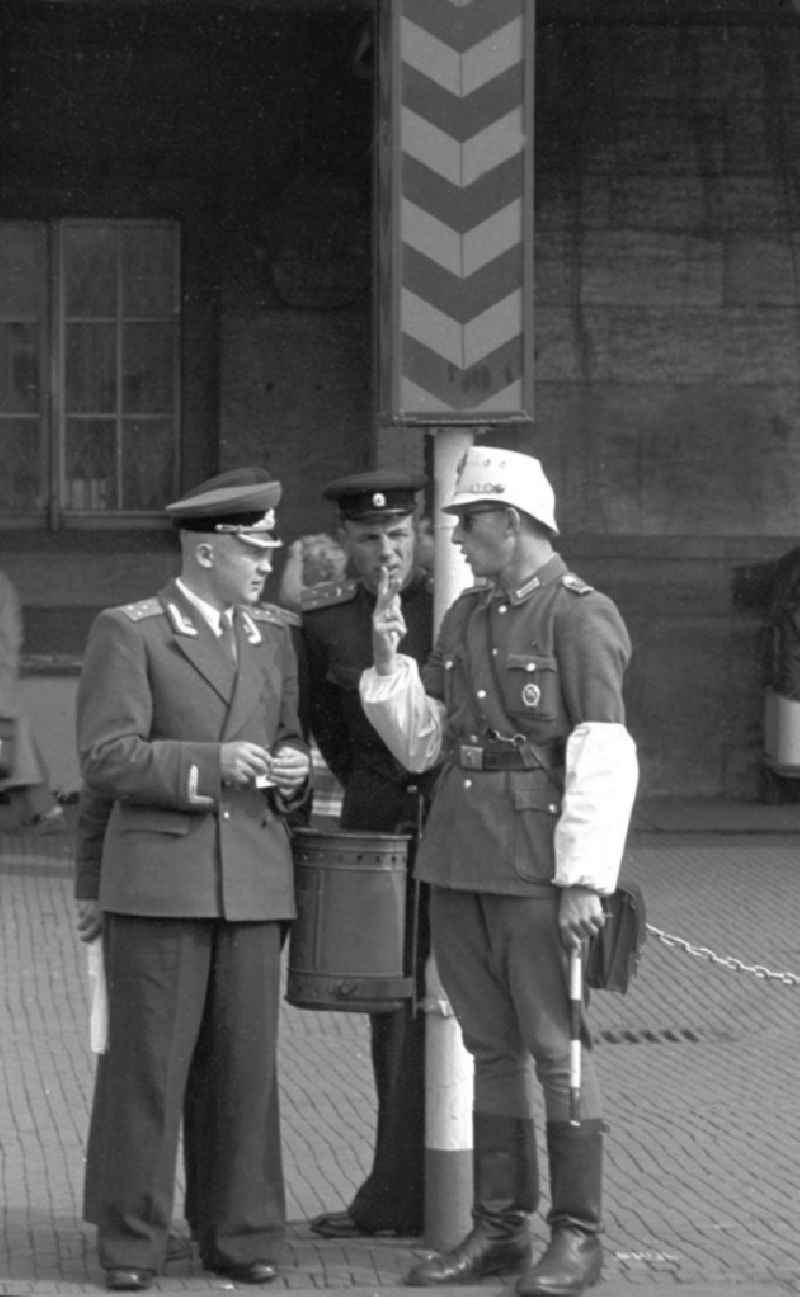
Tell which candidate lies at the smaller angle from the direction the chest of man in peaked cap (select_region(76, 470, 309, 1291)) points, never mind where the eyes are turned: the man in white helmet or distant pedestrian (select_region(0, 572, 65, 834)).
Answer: the man in white helmet

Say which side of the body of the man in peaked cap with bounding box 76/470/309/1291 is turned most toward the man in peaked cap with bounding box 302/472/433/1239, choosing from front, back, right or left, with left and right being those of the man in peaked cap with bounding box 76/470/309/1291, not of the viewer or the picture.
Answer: left

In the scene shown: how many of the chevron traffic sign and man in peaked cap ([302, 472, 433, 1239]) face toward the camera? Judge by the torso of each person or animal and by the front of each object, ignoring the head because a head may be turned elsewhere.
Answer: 2

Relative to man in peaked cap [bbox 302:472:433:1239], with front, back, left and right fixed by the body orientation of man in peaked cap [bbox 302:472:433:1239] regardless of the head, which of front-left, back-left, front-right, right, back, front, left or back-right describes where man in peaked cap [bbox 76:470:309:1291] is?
front-right

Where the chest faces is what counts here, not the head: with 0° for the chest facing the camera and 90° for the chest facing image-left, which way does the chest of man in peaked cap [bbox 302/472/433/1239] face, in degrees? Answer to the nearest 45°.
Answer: approximately 0°

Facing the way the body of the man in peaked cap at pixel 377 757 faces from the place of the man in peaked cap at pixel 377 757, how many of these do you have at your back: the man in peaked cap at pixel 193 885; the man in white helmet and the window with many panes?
1

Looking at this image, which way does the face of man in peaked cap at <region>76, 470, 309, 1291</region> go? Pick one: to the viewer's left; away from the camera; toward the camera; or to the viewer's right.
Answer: to the viewer's right

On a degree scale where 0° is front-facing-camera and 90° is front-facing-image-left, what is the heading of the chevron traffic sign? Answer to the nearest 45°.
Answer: approximately 0°

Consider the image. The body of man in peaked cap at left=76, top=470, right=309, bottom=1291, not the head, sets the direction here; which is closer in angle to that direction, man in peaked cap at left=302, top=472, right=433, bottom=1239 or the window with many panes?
the man in peaked cap

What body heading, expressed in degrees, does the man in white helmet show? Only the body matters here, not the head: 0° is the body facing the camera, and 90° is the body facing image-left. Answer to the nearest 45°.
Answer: approximately 45°

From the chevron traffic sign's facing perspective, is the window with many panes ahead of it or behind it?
behind

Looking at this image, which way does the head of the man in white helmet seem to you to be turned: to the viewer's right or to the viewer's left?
to the viewer's left

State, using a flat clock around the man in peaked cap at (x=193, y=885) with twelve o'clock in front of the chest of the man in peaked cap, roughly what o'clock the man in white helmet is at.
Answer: The man in white helmet is roughly at 11 o'clock from the man in peaked cap.
